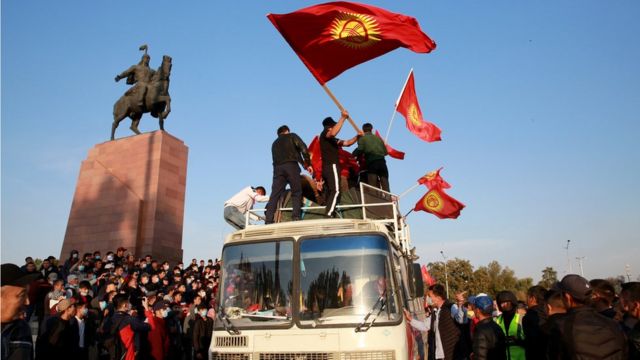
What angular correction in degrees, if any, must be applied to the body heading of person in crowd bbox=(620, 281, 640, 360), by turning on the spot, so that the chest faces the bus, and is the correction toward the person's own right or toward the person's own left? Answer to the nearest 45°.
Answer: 0° — they already face it

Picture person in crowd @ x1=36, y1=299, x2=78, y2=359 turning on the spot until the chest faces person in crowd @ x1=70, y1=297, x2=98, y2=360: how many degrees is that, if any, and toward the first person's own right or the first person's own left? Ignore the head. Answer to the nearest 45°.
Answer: approximately 45° to the first person's own left

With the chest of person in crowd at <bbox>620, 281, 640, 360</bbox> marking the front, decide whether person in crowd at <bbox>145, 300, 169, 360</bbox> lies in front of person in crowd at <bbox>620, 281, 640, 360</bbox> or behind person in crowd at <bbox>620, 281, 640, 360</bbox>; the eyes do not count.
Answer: in front

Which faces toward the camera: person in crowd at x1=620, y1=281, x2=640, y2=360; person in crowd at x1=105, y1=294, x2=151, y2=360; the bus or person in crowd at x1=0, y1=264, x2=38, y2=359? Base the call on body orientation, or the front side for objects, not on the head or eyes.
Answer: the bus

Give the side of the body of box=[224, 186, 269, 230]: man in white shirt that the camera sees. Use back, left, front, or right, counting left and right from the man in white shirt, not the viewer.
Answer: right

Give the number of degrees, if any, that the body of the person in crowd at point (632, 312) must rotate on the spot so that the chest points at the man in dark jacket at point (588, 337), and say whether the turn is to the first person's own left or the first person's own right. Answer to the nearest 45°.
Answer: approximately 90° to the first person's own left

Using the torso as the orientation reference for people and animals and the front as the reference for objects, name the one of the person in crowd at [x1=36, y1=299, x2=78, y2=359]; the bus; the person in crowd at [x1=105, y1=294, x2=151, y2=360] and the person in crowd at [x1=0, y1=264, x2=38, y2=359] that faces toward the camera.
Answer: the bus

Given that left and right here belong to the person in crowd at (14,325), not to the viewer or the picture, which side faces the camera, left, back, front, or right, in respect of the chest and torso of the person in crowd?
right

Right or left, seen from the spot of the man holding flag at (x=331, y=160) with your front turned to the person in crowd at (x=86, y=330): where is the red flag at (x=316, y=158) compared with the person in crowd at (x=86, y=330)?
right
